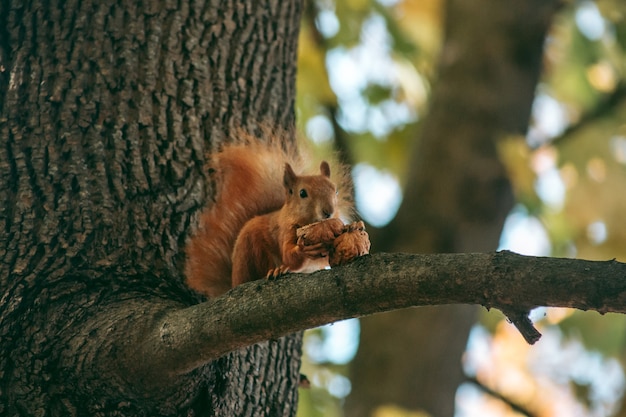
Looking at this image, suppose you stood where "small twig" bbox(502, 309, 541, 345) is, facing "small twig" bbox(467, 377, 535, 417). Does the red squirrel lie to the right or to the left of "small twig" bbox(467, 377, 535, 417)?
left

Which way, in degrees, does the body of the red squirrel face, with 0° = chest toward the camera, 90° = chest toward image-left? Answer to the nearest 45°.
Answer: approximately 315°

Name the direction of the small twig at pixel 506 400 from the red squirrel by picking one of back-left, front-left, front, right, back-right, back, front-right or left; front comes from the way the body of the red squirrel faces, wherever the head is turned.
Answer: left

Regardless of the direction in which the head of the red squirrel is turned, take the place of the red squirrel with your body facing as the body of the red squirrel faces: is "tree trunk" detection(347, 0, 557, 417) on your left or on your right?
on your left

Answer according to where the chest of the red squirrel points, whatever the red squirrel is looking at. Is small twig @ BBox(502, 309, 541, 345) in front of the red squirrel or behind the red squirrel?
in front
